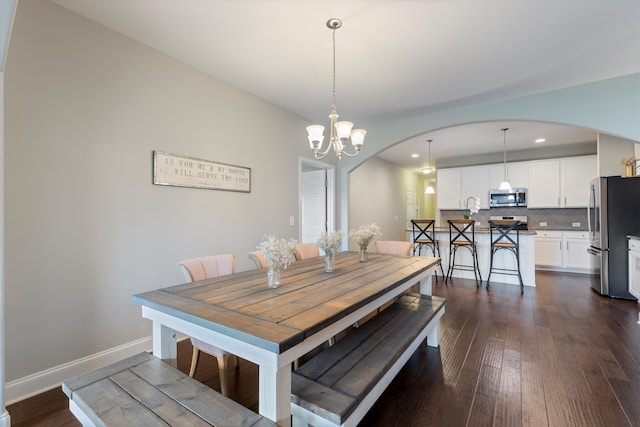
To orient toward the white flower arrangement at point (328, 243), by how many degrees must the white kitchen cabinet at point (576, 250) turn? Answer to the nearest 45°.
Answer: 0° — it already faces it

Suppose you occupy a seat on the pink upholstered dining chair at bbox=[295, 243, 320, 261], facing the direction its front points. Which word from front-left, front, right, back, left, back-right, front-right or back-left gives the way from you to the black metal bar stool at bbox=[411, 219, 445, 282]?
left

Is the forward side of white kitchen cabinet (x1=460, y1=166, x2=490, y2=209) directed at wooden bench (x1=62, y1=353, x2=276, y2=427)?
yes

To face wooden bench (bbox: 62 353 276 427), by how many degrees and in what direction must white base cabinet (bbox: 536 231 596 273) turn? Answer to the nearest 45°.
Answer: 0° — it already faces it
